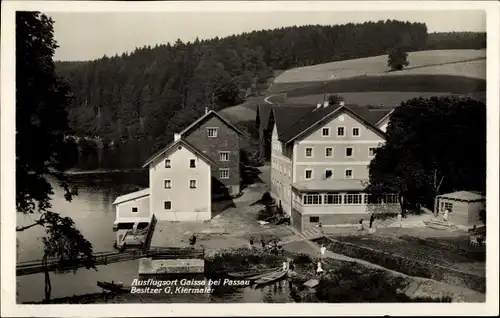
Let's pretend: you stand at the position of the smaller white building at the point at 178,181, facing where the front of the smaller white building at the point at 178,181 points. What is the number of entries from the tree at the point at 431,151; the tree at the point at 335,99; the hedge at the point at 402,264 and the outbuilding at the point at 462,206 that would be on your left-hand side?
4

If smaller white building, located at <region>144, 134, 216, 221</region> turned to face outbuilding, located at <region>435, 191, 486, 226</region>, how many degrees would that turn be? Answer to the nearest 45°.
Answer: approximately 90° to its left

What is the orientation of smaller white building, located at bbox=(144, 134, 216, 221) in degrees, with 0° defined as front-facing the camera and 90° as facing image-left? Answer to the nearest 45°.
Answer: approximately 0°
